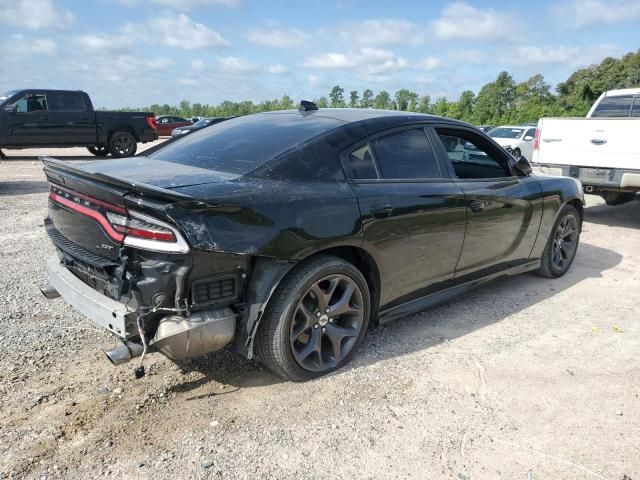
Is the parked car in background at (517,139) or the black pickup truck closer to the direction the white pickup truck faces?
the parked car in background

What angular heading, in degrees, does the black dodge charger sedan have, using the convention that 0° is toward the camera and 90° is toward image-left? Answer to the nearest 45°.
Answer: approximately 225°

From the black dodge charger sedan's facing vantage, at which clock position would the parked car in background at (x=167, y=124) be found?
The parked car in background is roughly at 10 o'clock from the black dodge charger sedan.

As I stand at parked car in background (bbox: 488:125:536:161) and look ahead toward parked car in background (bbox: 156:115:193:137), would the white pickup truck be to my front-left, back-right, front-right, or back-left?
back-left

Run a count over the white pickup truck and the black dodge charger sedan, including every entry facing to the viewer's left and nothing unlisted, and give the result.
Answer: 0

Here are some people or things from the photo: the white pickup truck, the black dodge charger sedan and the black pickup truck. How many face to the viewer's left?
1

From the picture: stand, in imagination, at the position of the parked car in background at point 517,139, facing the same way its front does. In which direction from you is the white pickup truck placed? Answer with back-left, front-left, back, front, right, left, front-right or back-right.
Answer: front-left

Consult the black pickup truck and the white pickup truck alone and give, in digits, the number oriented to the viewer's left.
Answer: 1

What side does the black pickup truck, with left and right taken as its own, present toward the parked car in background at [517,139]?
back

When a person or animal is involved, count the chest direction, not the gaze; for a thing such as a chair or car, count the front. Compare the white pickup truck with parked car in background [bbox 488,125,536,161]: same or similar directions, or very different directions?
very different directions

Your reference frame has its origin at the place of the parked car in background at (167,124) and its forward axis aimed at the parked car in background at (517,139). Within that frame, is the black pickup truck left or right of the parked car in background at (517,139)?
right

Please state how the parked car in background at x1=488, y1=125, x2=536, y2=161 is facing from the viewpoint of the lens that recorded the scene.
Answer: facing the viewer and to the left of the viewer

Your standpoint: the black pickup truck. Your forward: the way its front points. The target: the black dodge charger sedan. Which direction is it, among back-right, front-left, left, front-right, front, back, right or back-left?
left

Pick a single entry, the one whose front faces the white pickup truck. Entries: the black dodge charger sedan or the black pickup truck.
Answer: the black dodge charger sedan

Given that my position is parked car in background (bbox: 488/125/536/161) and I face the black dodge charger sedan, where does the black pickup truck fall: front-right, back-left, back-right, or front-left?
front-right

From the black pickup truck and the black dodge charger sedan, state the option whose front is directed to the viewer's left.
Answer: the black pickup truck

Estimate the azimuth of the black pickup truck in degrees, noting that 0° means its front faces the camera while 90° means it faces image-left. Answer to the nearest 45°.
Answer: approximately 90°

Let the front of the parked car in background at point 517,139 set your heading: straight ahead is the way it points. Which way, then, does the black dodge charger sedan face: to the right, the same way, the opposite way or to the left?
the opposite way

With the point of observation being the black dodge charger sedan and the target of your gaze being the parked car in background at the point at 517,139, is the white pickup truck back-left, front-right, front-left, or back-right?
front-right
